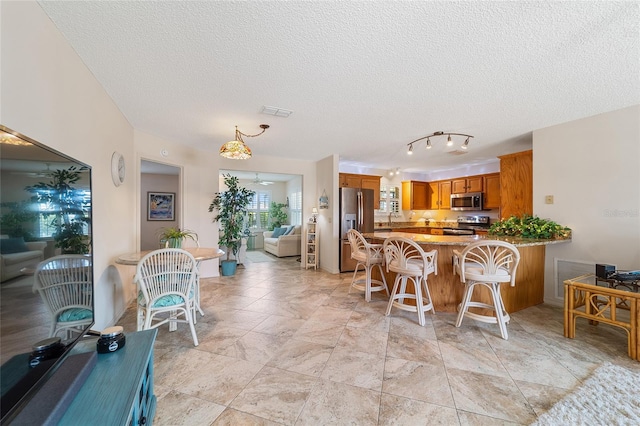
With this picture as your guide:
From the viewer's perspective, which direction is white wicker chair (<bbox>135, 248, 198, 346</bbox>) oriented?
away from the camera

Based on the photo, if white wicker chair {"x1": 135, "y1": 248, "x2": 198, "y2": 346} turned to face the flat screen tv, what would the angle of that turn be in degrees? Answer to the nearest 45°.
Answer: approximately 180°

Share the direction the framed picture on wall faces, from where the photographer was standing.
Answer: facing the viewer

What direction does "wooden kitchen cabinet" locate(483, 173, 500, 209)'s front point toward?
toward the camera

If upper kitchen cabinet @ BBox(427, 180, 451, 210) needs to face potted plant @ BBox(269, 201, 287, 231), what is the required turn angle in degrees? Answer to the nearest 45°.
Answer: approximately 90° to its right

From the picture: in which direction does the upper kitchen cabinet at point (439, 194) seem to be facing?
toward the camera

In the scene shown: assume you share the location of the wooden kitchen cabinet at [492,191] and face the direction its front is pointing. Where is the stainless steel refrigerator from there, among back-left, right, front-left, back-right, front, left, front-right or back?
front-right

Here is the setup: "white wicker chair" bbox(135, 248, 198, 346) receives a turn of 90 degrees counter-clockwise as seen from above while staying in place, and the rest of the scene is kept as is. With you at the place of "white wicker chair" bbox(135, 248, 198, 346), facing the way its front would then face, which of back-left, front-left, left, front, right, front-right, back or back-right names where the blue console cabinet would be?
left

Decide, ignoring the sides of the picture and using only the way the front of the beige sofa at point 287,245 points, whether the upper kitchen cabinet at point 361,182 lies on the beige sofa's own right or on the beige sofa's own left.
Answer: on the beige sofa's own left

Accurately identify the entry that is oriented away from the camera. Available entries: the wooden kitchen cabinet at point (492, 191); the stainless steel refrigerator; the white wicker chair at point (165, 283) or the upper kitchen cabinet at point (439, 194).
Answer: the white wicker chair

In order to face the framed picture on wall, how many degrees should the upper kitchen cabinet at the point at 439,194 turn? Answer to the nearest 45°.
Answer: approximately 45° to its right

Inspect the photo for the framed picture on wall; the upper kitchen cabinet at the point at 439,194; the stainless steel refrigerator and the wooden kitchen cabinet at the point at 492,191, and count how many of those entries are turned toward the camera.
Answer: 4
